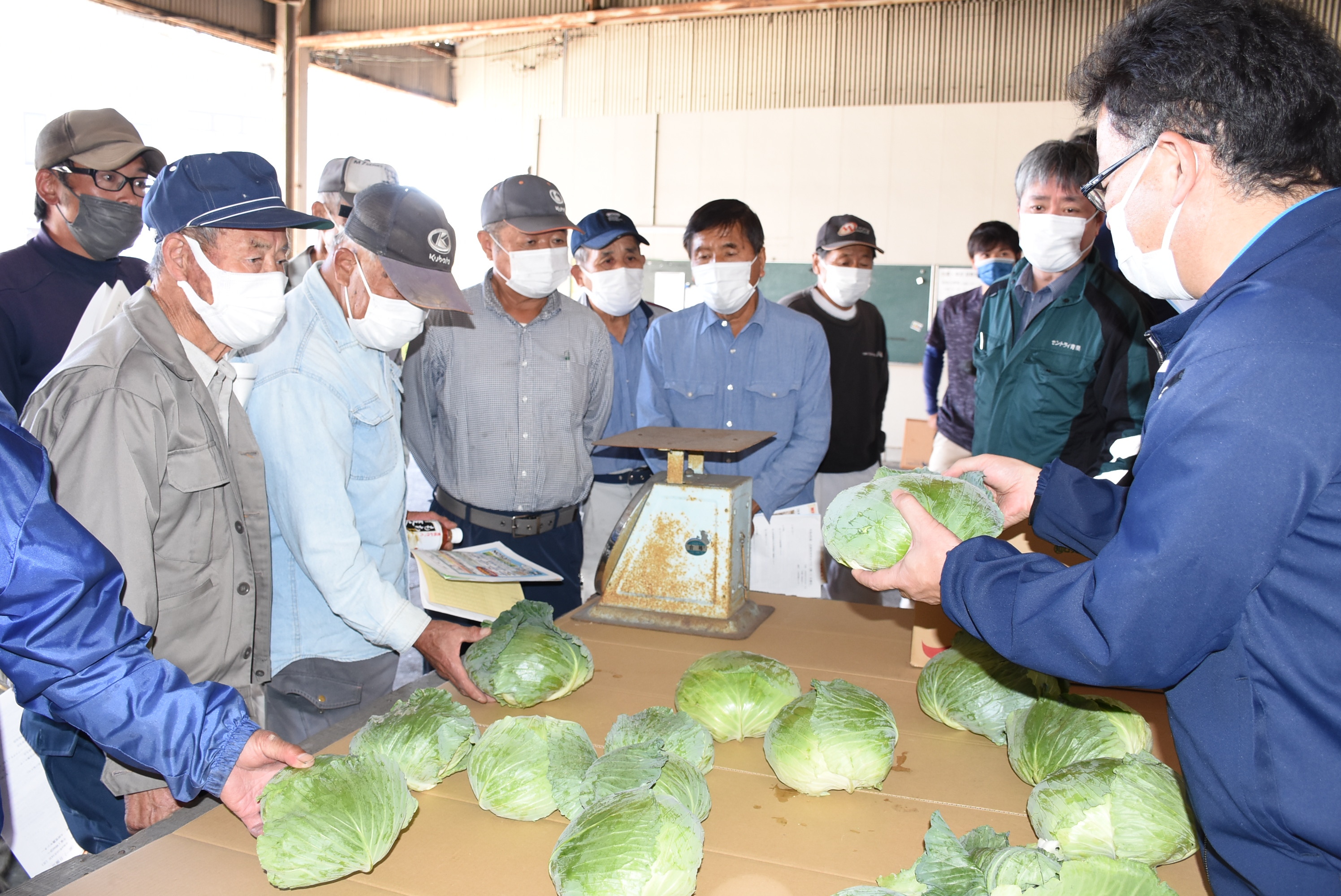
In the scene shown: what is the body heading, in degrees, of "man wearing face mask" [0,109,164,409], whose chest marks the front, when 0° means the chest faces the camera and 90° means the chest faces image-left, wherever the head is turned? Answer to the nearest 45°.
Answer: approximately 315°

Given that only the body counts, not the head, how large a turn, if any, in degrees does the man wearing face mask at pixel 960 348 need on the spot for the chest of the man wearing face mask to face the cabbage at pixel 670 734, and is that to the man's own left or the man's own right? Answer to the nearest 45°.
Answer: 0° — they already face it

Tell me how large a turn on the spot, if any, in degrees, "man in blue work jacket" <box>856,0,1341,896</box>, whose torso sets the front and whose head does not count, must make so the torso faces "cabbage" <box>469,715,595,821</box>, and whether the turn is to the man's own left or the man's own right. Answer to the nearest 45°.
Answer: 0° — they already face it

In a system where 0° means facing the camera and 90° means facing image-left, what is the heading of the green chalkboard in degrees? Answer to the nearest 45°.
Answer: approximately 0°

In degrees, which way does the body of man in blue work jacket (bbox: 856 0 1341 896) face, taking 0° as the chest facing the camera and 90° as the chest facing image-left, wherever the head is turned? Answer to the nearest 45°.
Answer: approximately 90°

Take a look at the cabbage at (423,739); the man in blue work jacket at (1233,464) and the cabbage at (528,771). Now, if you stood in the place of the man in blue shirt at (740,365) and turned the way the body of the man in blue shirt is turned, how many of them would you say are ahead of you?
3

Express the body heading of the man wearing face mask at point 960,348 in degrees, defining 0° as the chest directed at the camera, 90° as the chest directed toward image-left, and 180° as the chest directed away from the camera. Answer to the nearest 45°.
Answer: approximately 0°

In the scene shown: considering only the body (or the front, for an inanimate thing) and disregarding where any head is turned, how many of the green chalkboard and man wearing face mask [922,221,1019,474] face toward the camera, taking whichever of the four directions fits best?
2

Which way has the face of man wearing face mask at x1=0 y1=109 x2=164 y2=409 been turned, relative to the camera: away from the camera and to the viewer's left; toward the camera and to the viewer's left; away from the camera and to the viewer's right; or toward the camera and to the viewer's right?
toward the camera and to the viewer's right

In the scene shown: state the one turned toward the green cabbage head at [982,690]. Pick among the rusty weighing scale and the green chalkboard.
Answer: the green chalkboard

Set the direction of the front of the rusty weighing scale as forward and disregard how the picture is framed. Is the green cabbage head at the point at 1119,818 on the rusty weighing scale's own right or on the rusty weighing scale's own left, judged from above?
on the rusty weighing scale's own left
